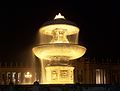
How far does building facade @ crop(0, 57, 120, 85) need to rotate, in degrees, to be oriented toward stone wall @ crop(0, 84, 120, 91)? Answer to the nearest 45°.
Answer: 0° — it already faces it

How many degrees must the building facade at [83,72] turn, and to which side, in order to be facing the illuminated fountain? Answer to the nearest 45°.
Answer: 0° — it already faces it

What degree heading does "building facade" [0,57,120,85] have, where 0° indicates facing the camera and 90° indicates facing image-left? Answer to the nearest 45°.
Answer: approximately 0°
